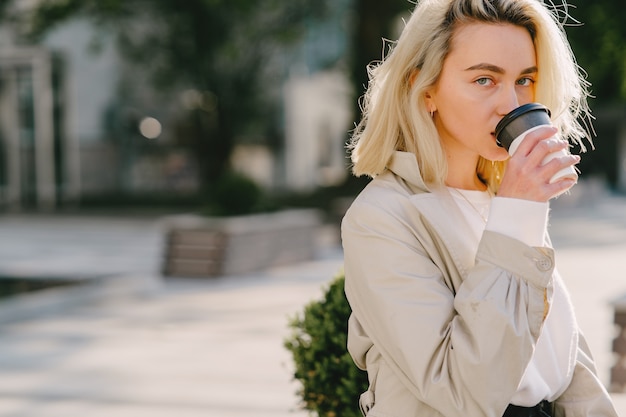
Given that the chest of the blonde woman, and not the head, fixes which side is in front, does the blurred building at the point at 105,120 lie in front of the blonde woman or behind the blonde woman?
behind

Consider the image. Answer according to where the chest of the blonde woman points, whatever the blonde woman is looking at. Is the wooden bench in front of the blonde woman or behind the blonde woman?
behind

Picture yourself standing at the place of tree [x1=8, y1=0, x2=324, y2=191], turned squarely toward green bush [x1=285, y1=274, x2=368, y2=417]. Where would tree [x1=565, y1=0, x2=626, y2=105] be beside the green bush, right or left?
left
